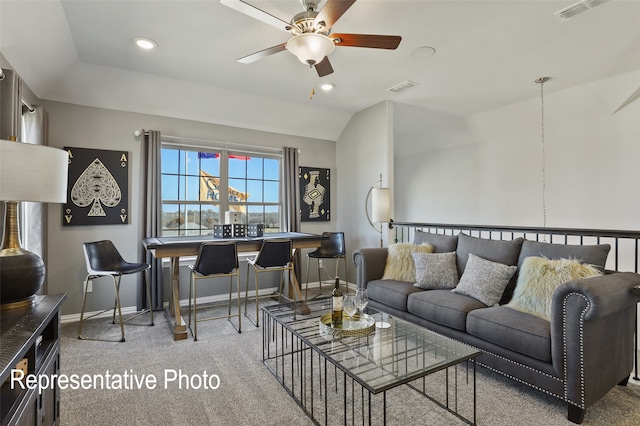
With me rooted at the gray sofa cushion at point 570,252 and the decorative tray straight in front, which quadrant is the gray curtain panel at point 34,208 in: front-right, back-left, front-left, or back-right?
front-right

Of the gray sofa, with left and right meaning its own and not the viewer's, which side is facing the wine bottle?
front

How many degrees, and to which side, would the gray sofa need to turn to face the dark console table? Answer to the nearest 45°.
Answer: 0° — it already faces it

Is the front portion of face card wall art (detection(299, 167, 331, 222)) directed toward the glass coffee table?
yes

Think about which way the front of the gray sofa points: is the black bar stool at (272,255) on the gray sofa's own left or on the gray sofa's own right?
on the gray sofa's own right

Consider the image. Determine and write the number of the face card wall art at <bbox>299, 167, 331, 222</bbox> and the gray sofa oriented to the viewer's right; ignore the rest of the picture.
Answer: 0

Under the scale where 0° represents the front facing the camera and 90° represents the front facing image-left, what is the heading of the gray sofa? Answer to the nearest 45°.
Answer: approximately 45°

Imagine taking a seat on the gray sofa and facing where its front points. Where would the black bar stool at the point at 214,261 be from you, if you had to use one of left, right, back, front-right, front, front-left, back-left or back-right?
front-right

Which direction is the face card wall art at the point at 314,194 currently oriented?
toward the camera

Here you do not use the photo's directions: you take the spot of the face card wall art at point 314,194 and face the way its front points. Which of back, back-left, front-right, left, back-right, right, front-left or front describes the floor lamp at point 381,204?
front-left
